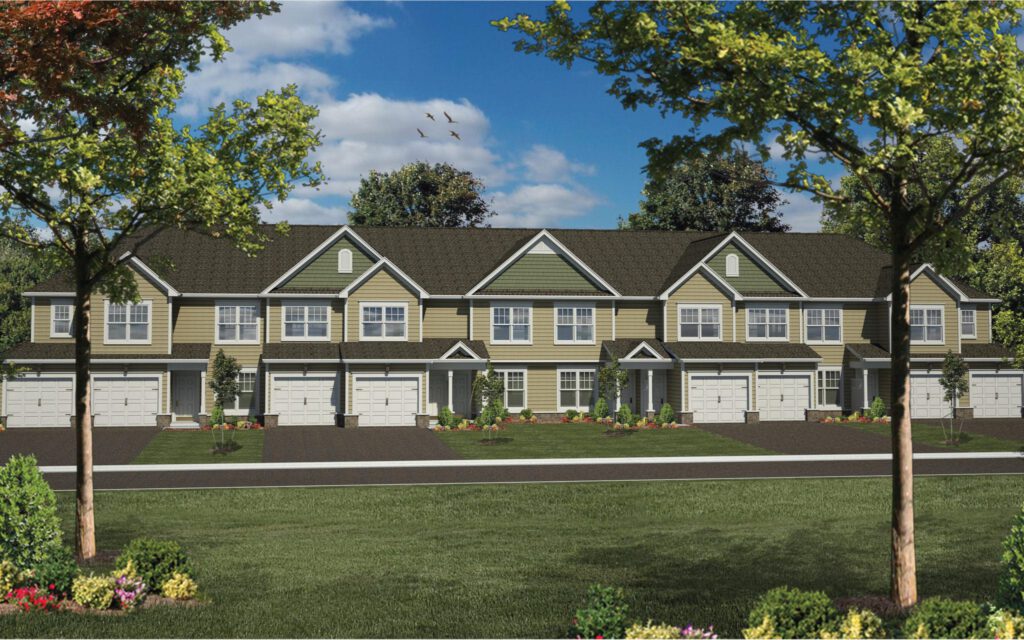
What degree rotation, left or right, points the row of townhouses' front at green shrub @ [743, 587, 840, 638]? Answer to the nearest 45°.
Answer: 0° — it already faces it

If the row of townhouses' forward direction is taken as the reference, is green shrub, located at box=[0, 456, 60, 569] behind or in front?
in front

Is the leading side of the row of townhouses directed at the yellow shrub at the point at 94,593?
yes

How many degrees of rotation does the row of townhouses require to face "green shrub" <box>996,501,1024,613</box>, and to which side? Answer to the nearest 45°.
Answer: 0° — it already faces it

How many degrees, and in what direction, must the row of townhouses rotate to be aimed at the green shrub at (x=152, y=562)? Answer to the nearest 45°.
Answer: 0° — it already faces it

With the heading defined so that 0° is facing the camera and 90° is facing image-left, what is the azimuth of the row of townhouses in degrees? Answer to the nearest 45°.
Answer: approximately 0°

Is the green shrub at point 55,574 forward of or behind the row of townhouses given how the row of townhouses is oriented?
forward
